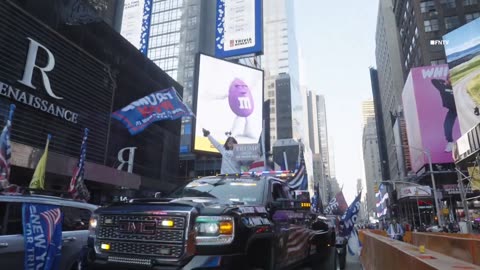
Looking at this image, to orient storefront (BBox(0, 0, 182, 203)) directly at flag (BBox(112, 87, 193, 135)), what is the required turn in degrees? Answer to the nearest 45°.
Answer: approximately 90° to its left

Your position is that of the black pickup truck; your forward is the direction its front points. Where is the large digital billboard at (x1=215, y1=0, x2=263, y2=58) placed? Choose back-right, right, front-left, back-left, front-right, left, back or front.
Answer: back-right

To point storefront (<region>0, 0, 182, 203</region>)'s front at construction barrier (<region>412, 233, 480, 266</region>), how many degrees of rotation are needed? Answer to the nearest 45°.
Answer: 0° — it already faces it

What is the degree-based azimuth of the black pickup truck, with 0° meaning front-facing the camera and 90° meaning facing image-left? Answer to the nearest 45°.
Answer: approximately 45°

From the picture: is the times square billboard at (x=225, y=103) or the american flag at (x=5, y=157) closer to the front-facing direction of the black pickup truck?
the american flag

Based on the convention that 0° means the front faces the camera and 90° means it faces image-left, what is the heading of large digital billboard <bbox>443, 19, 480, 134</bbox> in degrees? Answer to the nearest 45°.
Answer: approximately 45°

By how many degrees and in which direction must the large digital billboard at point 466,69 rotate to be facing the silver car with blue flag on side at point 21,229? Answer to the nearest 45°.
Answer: approximately 45° to its left

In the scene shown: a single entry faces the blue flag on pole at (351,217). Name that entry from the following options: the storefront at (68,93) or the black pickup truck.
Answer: the storefront

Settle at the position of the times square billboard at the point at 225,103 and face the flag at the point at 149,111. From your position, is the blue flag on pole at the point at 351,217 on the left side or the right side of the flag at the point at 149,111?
left

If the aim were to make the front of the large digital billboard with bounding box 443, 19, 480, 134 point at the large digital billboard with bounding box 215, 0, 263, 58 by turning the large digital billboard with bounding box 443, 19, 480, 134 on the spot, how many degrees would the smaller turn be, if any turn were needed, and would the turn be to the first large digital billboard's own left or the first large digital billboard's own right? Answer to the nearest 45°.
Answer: approximately 45° to the first large digital billboard's own right

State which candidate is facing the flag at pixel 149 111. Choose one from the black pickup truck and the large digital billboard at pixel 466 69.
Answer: the large digital billboard

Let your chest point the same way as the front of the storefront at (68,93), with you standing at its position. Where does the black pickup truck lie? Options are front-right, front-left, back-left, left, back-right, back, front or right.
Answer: front-right

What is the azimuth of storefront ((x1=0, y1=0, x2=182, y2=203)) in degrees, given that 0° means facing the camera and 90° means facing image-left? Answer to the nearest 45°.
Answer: approximately 315°

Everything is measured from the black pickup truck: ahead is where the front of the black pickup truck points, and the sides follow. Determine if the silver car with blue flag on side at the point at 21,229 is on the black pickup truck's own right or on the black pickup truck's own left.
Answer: on the black pickup truck's own right
